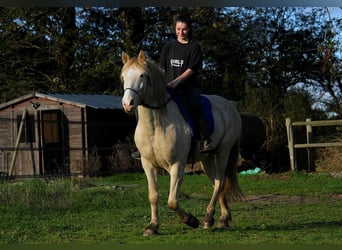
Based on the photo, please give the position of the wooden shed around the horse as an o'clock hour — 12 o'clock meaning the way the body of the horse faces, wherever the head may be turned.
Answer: The wooden shed is roughly at 4 o'clock from the horse.

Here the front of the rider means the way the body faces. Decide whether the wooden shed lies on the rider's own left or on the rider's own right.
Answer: on the rider's own right

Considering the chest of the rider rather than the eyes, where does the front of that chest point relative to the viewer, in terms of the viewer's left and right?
facing the viewer and to the left of the viewer

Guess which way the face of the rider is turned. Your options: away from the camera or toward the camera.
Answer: toward the camera

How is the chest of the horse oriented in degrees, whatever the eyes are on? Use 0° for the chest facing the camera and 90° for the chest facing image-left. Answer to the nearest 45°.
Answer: approximately 45°
